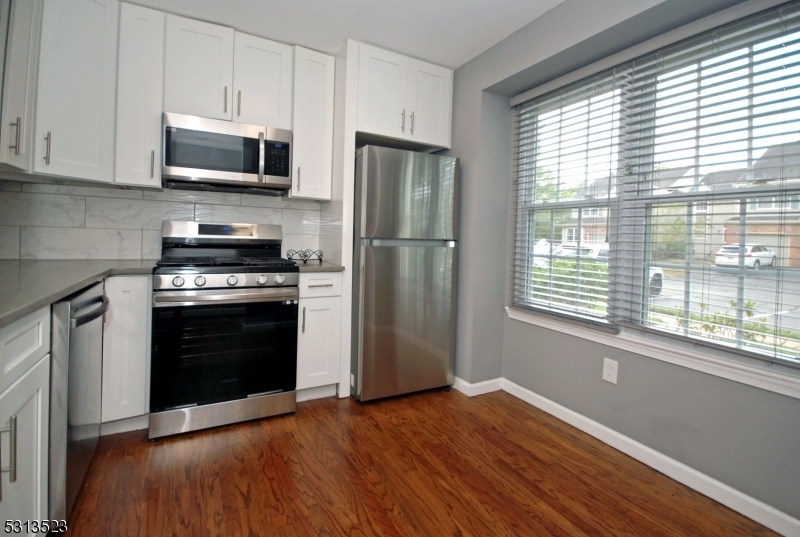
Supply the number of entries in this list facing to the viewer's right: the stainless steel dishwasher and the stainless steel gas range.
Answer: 1

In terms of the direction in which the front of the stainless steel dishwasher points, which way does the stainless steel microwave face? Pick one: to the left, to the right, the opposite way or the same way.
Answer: to the right

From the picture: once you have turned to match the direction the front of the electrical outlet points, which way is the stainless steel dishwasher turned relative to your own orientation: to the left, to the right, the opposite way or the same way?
the opposite way

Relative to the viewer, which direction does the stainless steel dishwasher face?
to the viewer's right

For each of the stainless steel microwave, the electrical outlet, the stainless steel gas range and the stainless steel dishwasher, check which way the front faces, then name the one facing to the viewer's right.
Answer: the stainless steel dishwasher
